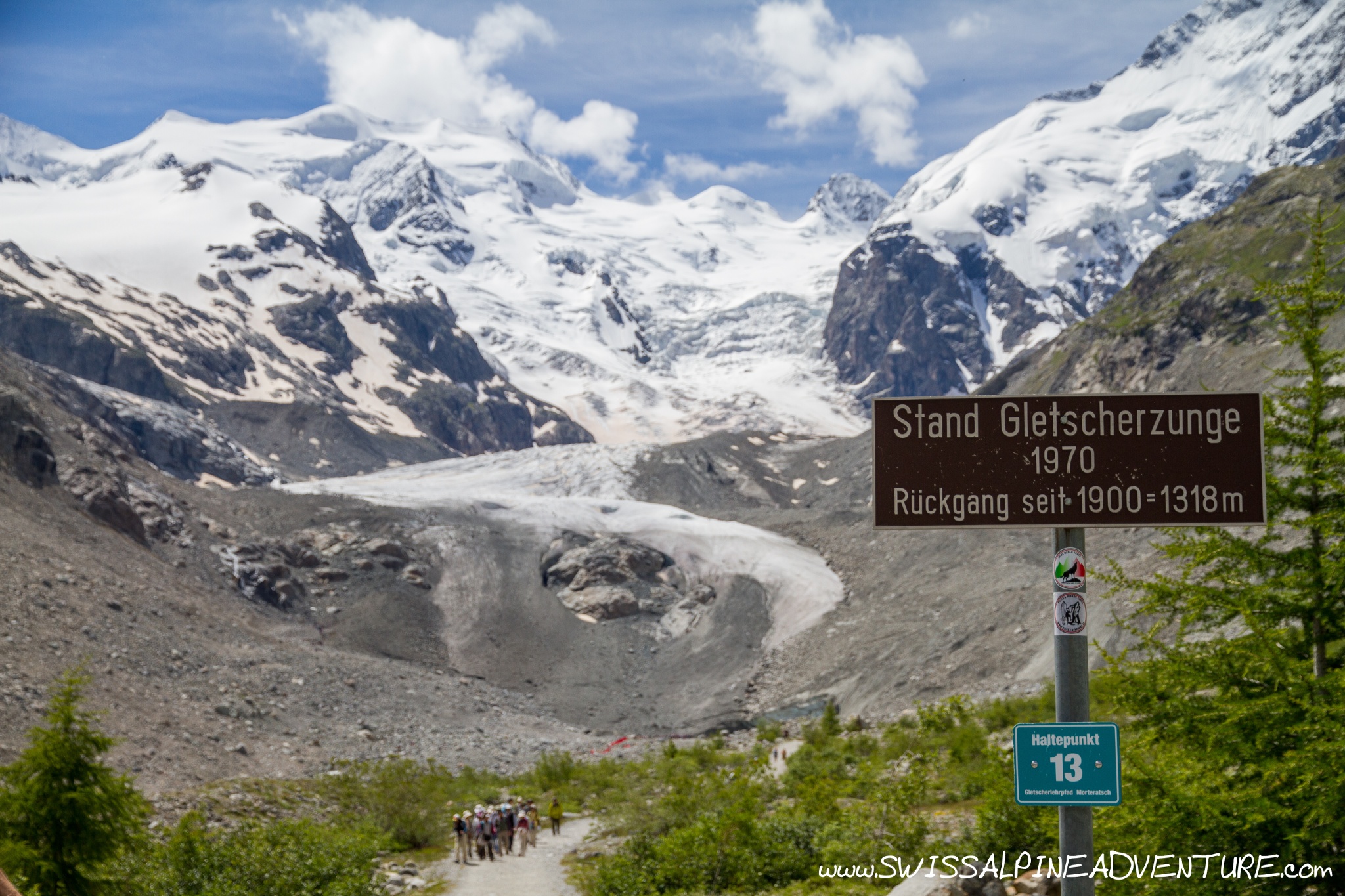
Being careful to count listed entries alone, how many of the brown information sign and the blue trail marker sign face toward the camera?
2

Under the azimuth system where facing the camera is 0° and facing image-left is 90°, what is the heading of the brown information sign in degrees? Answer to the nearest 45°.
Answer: approximately 0°

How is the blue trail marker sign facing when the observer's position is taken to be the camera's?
facing the viewer

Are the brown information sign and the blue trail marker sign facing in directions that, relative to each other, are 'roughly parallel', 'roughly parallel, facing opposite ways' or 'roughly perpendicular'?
roughly parallel

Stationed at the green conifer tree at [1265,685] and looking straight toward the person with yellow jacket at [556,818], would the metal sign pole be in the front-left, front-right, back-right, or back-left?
back-left

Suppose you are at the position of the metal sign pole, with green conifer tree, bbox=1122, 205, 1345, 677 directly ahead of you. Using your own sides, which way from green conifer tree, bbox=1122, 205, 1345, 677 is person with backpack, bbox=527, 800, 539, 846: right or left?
left
